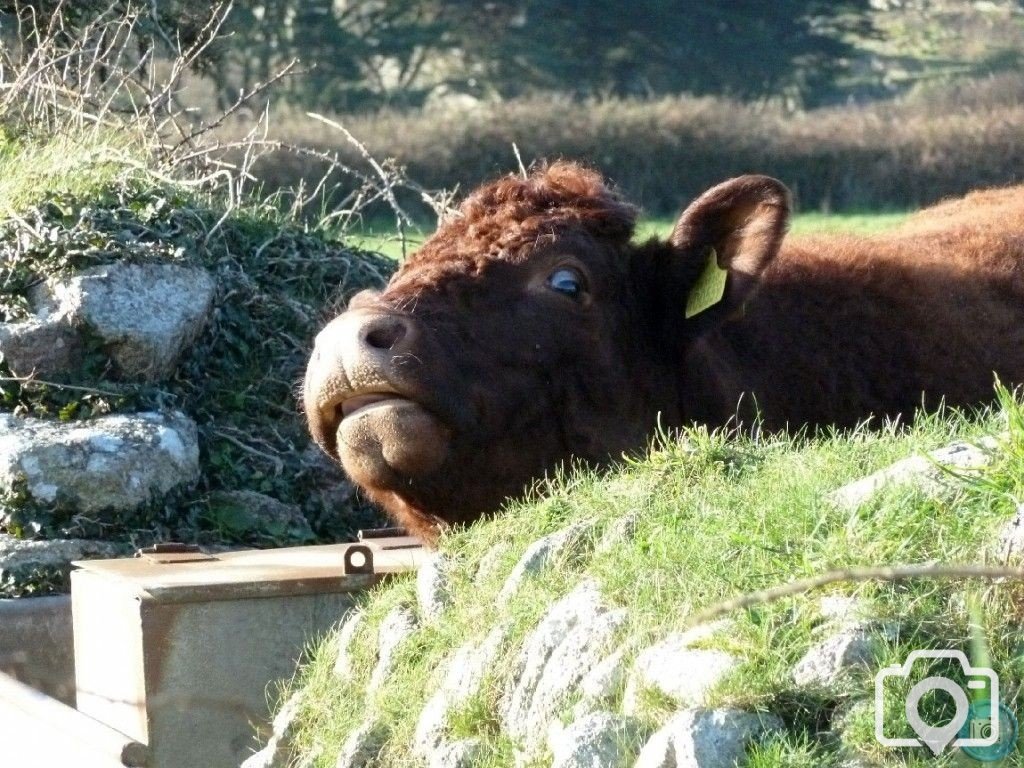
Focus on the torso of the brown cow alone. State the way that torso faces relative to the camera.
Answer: to the viewer's left
